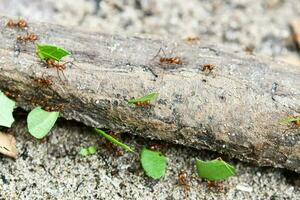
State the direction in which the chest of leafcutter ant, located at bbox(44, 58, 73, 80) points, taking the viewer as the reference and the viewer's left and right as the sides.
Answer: facing to the left of the viewer
